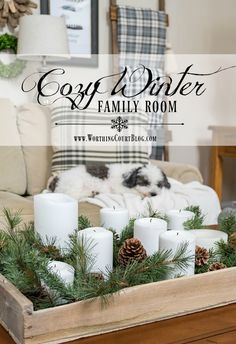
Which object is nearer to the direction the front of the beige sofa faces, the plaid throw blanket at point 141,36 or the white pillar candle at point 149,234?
the white pillar candle

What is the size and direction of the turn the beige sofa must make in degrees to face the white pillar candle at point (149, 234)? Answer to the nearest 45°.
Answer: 0° — it already faces it

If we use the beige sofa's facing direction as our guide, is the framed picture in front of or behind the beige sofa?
behind

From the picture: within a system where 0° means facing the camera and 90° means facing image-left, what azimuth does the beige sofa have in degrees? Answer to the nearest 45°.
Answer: approximately 0°

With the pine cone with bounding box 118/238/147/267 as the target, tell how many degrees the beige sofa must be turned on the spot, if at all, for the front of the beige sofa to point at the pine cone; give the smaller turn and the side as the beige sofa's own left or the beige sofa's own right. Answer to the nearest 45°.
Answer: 0° — it already faces it
